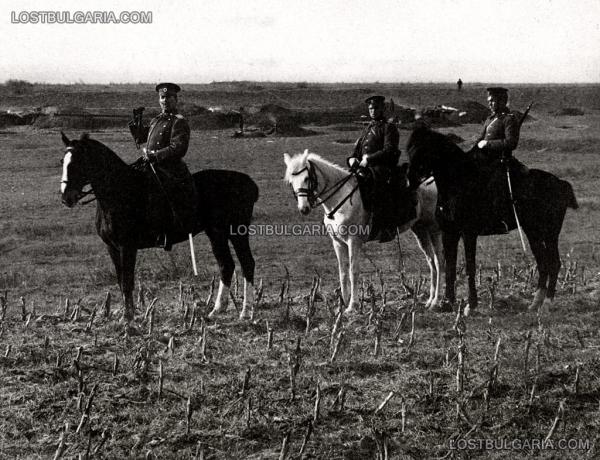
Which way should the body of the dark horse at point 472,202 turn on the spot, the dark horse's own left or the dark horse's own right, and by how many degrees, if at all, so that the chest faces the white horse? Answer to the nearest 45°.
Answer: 0° — it already faces it

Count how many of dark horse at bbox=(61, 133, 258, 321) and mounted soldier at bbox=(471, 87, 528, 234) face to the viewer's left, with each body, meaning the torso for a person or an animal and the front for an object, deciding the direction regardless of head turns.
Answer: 2

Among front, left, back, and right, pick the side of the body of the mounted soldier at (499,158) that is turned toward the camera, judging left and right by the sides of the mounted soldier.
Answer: left

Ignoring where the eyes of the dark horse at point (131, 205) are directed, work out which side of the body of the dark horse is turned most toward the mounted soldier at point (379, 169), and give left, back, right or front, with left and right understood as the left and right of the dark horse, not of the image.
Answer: back

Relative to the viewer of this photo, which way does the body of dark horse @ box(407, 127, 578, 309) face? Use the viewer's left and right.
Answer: facing to the left of the viewer

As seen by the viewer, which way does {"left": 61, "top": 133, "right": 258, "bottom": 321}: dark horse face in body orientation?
to the viewer's left

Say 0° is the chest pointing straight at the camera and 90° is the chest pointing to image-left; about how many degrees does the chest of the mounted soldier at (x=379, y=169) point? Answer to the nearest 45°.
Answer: approximately 45°

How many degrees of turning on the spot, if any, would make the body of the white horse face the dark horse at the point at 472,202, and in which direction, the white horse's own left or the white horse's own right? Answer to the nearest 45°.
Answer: approximately 135° to the white horse's own left

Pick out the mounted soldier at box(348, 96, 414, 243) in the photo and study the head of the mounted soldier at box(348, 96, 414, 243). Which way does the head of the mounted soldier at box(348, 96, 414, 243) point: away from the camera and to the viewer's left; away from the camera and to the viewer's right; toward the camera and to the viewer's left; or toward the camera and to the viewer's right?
toward the camera and to the viewer's left

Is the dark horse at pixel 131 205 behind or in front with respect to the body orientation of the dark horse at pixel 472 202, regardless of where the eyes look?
in front

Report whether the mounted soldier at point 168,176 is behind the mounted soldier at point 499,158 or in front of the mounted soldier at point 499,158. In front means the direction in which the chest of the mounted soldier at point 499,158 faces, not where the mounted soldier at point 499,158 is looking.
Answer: in front
